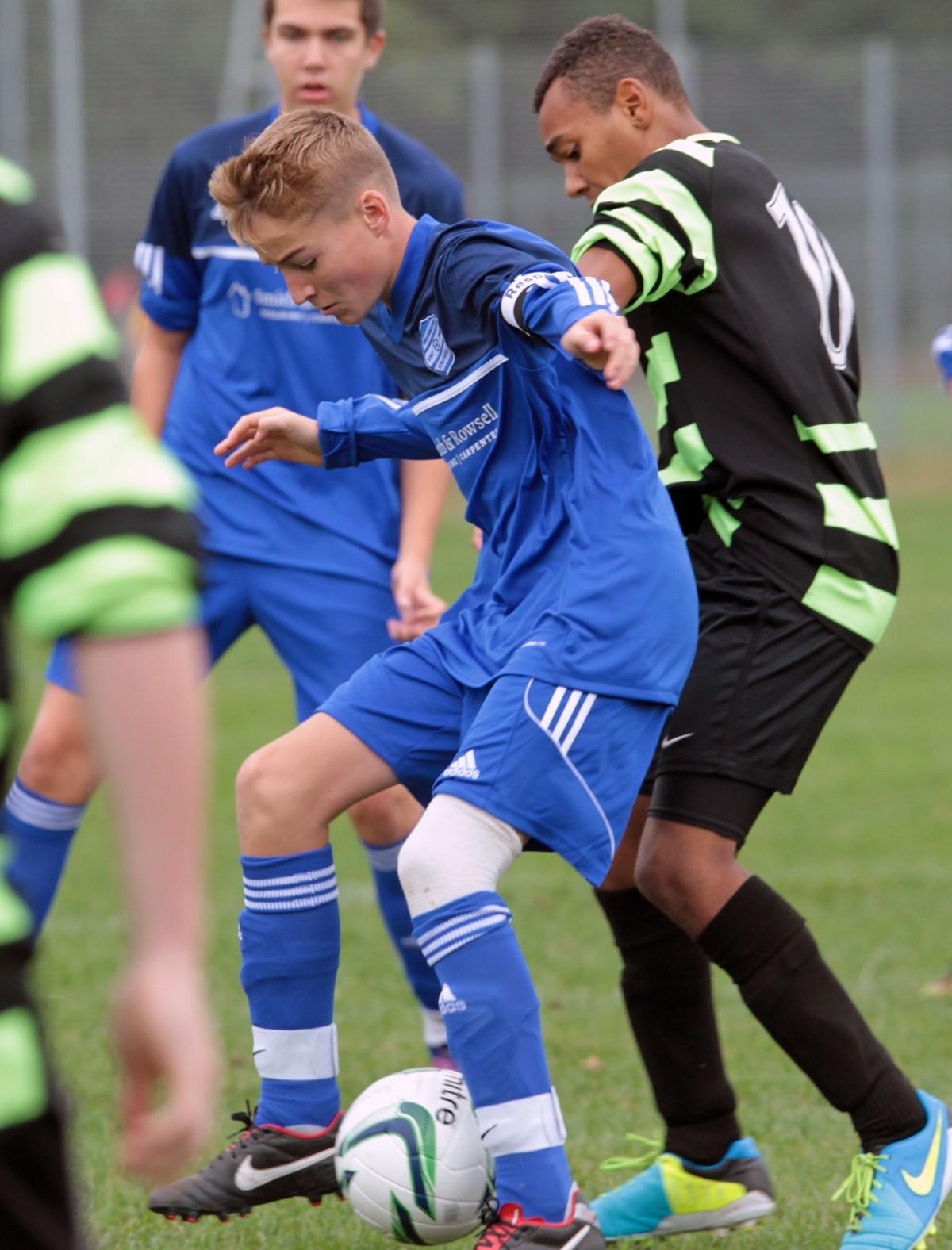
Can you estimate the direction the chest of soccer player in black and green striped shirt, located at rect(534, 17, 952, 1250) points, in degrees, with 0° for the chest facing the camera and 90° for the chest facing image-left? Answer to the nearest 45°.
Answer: approximately 90°

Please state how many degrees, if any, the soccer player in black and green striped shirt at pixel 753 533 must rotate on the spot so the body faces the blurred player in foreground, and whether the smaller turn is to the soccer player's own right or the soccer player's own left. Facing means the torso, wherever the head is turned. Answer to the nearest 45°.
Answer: approximately 90° to the soccer player's own left

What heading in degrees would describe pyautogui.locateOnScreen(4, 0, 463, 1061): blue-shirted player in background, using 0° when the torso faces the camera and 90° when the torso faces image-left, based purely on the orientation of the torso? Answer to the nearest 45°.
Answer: approximately 0°

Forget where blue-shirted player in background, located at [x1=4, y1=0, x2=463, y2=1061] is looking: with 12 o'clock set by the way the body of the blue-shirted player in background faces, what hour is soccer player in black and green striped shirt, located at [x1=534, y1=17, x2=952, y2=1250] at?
The soccer player in black and green striped shirt is roughly at 11 o'clock from the blue-shirted player in background.

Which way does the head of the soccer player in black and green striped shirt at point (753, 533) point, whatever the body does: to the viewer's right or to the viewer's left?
to the viewer's left

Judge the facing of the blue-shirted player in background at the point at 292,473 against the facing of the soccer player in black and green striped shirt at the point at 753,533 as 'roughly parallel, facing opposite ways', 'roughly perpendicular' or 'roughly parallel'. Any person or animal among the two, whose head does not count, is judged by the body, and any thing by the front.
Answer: roughly perpendicular
